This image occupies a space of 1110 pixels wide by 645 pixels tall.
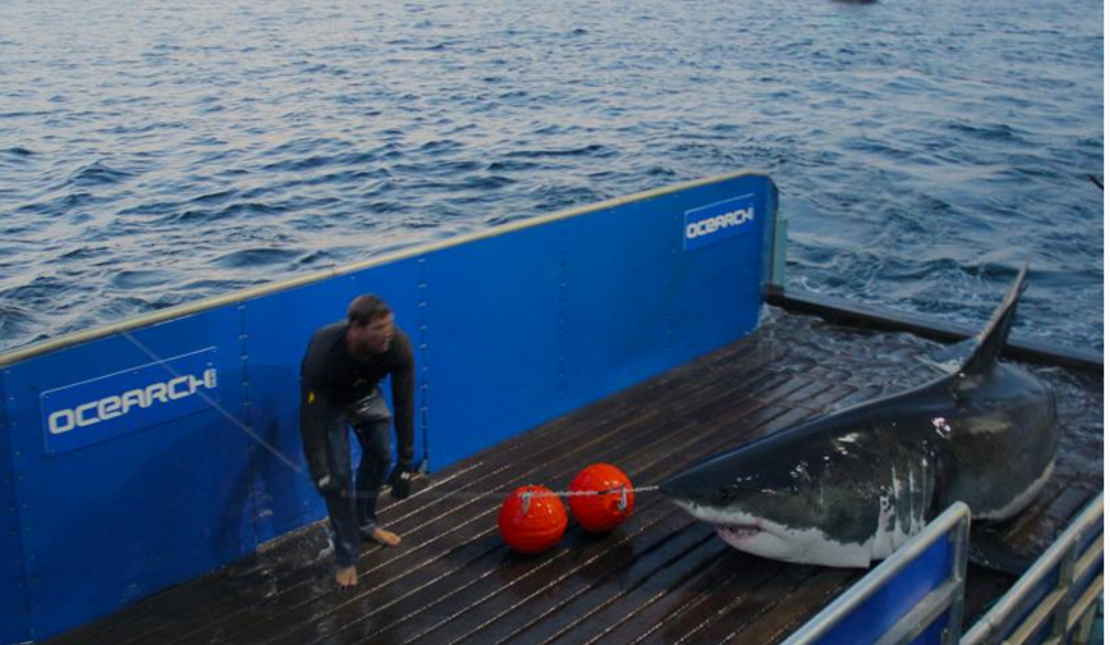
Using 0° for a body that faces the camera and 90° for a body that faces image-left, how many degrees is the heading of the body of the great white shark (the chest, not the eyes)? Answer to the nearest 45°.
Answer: approximately 45°

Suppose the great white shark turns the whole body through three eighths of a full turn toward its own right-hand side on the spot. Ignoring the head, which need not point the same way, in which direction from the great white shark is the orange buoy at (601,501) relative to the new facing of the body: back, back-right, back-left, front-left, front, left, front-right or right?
left

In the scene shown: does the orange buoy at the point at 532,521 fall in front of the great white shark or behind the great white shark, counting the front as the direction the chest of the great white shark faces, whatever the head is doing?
in front
